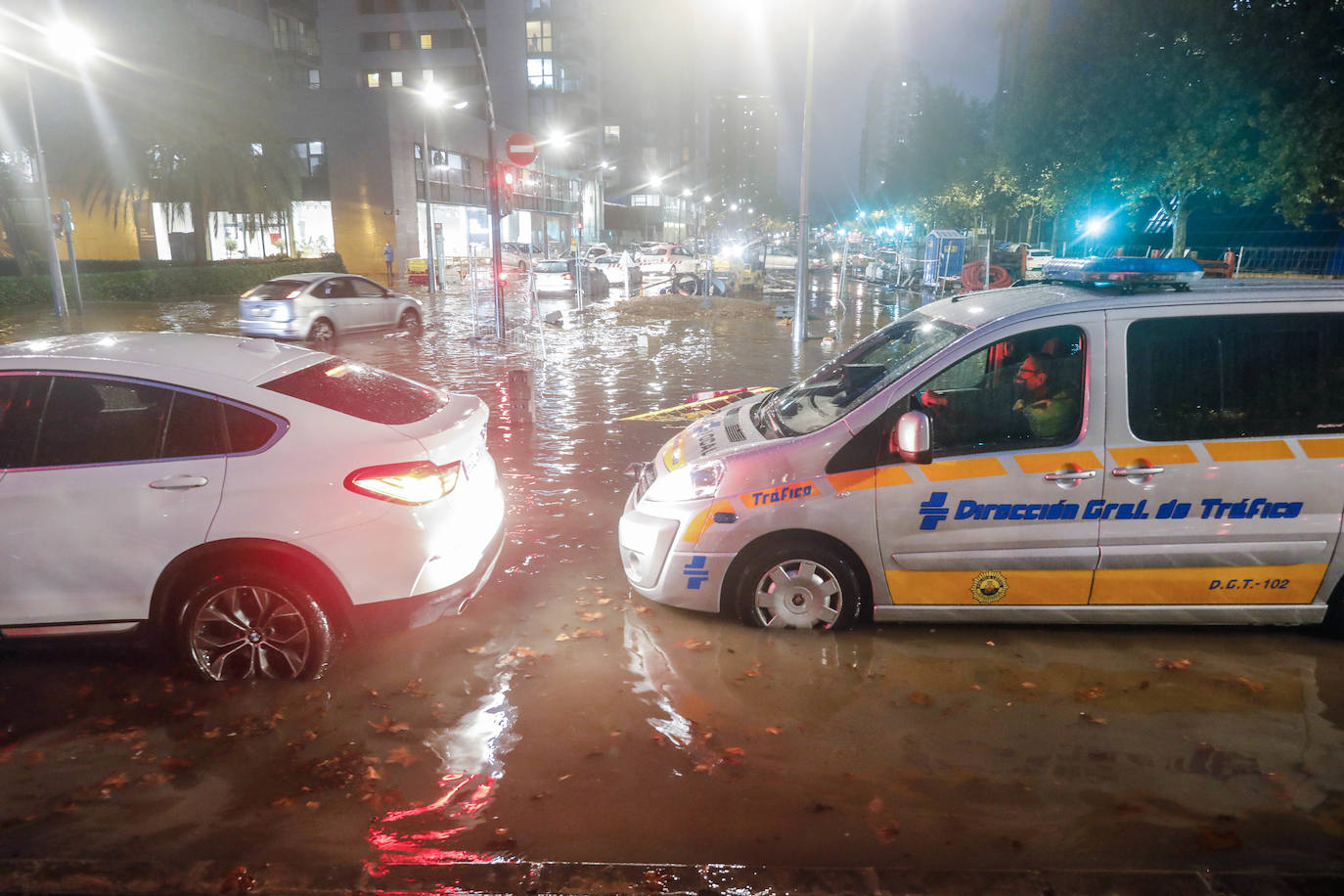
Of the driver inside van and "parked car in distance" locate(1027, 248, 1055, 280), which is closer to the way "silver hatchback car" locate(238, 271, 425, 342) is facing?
the parked car in distance

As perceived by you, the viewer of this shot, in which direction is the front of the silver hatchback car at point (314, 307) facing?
facing away from the viewer and to the right of the viewer

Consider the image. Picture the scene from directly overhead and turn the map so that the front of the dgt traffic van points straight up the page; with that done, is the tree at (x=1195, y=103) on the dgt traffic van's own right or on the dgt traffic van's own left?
on the dgt traffic van's own right

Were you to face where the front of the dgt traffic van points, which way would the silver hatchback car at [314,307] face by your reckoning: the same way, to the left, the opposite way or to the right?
to the right

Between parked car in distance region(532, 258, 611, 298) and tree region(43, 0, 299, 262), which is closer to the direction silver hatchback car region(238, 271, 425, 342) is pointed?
the parked car in distance

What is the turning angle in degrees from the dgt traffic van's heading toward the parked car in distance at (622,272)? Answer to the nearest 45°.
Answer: approximately 45° to its right

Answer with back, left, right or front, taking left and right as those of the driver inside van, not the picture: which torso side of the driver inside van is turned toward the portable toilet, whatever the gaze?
right

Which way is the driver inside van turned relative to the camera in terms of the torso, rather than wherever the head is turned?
to the viewer's left

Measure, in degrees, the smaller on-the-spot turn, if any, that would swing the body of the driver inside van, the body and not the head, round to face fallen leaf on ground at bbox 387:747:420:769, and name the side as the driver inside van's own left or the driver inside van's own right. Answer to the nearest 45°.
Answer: approximately 45° to the driver inside van's own left

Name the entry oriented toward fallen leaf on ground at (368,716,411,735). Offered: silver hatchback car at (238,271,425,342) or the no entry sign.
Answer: the no entry sign

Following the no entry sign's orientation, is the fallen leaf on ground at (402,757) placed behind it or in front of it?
in front

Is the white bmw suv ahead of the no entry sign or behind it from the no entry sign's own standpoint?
ahead

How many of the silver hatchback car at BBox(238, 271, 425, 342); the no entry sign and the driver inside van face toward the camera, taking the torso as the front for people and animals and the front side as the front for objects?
1

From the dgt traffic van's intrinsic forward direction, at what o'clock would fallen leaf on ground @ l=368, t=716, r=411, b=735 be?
The fallen leaf on ground is roughly at 11 o'clock from the dgt traffic van.

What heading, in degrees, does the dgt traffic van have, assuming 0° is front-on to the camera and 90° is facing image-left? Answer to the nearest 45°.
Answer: approximately 90°

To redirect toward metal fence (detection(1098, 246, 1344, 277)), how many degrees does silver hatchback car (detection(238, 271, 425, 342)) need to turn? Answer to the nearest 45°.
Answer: approximately 45° to its right

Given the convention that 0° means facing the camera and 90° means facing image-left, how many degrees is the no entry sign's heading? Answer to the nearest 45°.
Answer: approximately 0°
